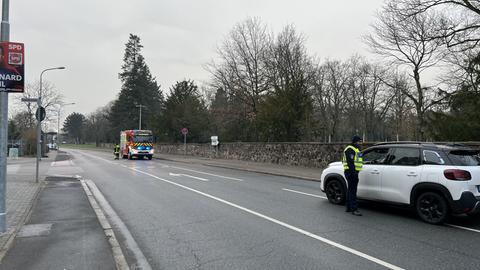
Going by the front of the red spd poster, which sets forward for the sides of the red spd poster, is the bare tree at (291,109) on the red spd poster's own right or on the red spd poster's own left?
on the red spd poster's own left

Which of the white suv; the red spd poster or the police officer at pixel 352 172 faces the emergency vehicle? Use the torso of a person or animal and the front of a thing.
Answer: the white suv

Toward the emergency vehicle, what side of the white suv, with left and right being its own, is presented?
front

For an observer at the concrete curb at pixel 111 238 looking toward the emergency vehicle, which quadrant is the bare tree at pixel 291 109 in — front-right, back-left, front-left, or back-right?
front-right

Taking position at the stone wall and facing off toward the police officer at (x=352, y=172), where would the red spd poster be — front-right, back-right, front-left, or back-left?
front-right

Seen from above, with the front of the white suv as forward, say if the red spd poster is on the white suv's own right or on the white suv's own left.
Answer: on the white suv's own left

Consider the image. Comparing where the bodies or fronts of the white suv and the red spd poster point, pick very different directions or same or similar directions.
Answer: very different directions

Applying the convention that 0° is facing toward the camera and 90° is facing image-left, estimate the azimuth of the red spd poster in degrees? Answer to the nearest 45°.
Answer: approximately 0°

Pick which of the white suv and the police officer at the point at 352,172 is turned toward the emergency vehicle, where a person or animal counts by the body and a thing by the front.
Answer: the white suv
